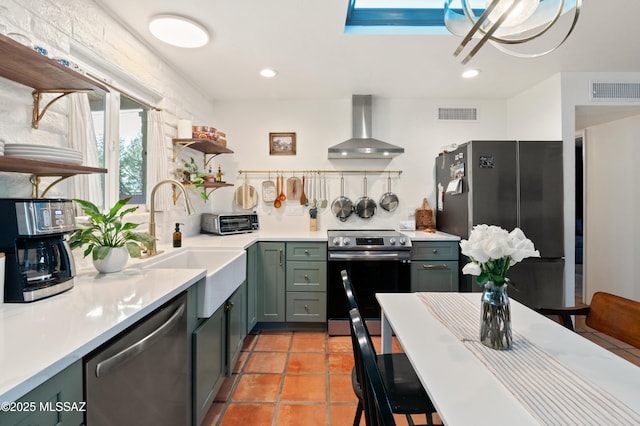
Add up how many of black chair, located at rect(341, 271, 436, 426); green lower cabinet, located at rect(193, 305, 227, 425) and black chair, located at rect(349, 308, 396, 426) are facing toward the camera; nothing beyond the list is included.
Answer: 0

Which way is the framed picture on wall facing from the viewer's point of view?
toward the camera

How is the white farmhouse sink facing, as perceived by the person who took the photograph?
facing the viewer and to the right of the viewer

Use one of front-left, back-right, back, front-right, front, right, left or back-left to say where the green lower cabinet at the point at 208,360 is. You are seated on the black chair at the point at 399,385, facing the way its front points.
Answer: back

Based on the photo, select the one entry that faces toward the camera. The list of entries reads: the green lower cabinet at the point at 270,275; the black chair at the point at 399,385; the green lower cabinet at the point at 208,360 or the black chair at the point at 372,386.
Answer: the green lower cabinet at the point at 270,275

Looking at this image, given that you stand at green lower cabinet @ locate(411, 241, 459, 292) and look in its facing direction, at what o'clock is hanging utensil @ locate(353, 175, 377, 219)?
The hanging utensil is roughly at 4 o'clock from the green lower cabinet.

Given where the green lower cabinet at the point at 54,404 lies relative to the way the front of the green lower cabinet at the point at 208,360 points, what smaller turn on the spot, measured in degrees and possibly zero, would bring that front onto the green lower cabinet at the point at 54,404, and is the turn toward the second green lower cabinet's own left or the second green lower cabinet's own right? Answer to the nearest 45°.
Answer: approximately 90° to the second green lower cabinet's own right

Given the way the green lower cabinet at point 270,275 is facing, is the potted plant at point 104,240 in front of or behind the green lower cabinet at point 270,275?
in front

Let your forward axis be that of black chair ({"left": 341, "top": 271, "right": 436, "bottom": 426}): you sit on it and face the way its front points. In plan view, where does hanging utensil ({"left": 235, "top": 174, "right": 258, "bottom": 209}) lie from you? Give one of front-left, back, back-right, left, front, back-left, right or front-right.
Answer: back-left

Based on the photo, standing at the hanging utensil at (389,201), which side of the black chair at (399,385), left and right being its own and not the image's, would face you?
left

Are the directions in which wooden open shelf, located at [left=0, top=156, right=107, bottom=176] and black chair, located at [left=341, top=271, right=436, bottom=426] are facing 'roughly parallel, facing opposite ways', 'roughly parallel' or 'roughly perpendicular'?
roughly parallel

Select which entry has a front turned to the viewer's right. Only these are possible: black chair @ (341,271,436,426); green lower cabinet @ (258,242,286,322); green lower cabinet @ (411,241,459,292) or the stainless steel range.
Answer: the black chair

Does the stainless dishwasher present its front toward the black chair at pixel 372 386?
yes

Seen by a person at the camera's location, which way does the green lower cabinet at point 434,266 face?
facing the viewer

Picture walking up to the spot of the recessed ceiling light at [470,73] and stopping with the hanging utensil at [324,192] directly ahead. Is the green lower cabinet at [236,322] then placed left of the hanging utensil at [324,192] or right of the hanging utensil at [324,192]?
left

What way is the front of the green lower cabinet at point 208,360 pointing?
to the viewer's right

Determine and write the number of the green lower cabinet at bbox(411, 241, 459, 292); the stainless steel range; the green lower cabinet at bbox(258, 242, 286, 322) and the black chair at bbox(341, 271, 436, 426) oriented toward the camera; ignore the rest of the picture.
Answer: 3
